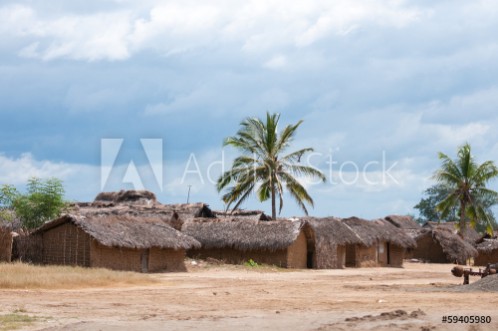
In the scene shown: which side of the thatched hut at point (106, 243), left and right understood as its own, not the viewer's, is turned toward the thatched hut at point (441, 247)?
left

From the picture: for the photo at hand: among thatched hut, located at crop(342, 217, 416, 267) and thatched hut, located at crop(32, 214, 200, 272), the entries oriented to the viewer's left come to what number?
0

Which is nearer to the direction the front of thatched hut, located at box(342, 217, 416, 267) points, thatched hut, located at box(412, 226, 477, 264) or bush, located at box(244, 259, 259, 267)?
the bush

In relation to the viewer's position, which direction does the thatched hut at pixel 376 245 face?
facing the viewer

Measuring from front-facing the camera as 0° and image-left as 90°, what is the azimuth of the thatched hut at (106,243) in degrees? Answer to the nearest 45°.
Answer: approximately 315°

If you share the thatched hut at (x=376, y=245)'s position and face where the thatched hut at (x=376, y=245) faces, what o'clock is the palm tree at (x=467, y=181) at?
The palm tree is roughly at 8 o'clock from the thatched hut.

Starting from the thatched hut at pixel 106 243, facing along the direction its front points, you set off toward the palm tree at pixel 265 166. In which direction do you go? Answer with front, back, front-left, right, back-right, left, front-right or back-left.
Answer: left

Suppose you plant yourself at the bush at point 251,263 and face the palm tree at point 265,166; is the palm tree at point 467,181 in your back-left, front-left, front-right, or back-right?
front-right

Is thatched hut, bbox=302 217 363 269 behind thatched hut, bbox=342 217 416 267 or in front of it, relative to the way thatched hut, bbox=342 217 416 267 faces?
in front

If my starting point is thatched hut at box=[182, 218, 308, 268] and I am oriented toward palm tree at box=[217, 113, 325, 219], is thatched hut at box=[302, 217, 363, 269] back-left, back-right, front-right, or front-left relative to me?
front-right

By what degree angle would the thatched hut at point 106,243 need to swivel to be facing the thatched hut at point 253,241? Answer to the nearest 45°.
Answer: approximately 90° to its left
